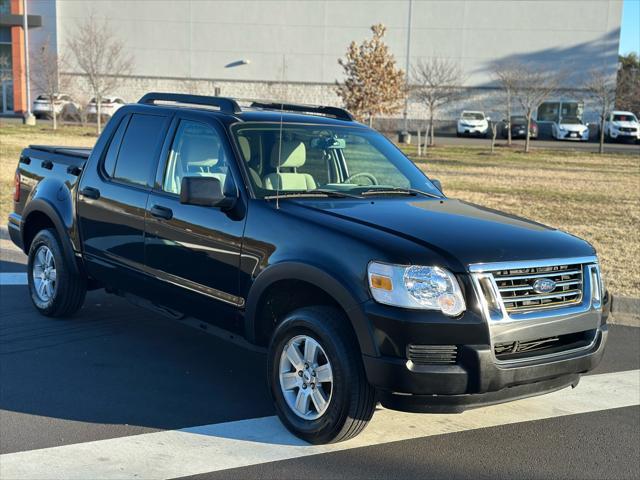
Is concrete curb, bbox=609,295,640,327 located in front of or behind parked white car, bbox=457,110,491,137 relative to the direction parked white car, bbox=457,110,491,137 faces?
in front

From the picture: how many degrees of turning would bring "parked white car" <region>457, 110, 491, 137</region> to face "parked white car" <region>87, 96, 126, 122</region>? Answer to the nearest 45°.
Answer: approximately 90° to its right

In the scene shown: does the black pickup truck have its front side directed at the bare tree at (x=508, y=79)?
no

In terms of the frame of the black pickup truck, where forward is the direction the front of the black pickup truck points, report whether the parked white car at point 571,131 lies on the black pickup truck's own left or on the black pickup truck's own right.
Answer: on the black pickup truck's own left

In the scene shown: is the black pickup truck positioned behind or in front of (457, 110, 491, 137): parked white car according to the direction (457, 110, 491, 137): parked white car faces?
in front

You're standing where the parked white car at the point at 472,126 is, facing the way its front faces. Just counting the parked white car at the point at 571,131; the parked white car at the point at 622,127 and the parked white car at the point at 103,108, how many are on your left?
2

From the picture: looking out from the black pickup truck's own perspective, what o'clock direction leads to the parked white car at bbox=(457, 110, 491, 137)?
The parked white car is roughly at 8 o'clock from the black pickup truck.

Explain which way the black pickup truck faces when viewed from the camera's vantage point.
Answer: facing the viewer and to the right of the viewer

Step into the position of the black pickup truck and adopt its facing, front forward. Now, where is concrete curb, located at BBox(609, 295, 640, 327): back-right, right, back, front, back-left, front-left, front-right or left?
left

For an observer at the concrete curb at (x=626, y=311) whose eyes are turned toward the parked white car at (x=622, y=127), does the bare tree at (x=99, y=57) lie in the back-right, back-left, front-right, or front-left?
front-left

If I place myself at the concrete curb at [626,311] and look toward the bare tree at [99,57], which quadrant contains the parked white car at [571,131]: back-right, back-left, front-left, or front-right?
front-right

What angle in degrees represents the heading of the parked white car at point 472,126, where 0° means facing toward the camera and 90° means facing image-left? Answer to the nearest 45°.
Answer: approximately 0°

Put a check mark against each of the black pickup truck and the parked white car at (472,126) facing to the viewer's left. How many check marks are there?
0

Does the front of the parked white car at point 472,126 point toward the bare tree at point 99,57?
no
